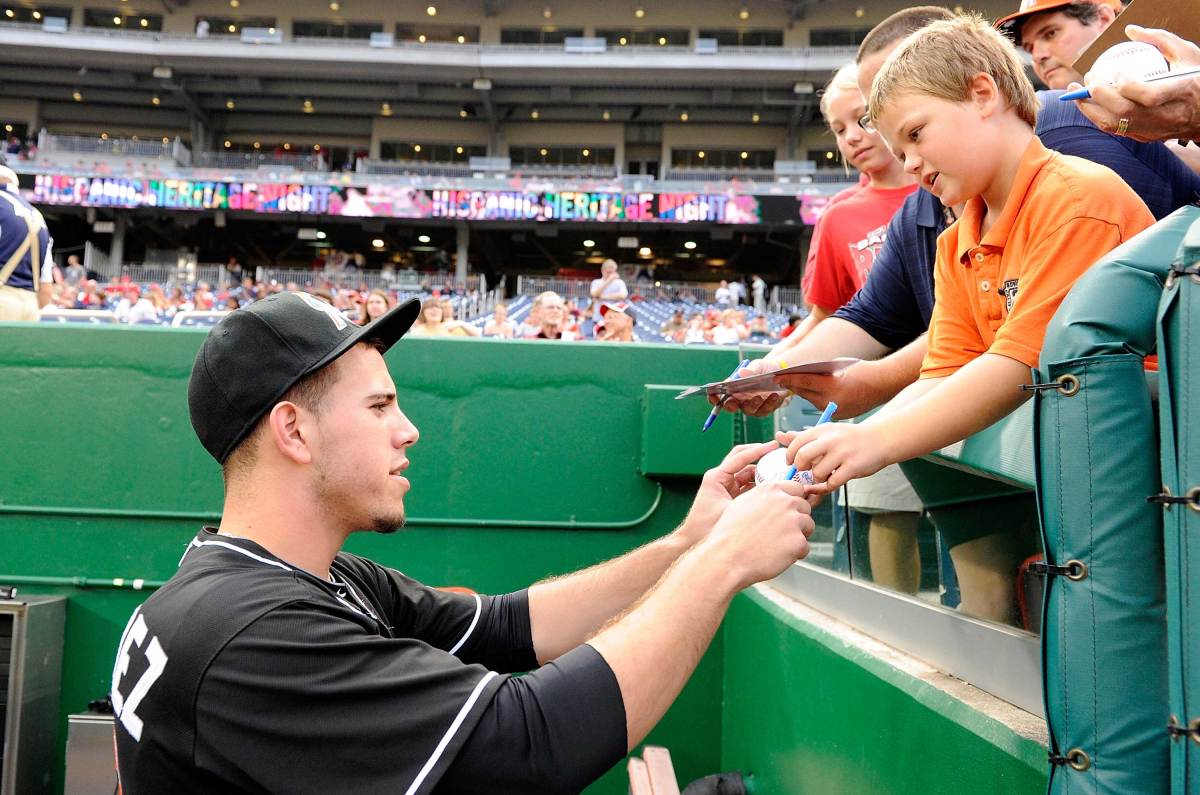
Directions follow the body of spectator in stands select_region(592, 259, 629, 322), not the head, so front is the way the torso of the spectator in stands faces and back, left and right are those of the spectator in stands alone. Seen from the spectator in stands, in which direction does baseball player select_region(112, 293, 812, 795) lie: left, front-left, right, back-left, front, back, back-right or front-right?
front

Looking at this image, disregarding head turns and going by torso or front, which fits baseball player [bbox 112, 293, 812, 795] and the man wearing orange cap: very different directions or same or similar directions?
very different directions

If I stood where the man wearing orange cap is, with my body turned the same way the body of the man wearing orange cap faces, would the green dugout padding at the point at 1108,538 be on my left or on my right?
on my left

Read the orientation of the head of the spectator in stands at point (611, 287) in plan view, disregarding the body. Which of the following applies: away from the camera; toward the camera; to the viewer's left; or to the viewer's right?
toward the camera

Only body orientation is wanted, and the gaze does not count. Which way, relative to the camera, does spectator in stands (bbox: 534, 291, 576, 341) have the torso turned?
toward the camera

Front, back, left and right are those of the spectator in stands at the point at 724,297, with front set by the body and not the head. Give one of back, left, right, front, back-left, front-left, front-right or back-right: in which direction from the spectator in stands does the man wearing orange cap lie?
front

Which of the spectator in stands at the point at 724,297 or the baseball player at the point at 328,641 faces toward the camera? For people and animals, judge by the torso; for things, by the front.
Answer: the spectator in stands

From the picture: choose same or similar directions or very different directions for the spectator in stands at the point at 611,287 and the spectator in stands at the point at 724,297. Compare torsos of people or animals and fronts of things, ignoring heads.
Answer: same or similar directions

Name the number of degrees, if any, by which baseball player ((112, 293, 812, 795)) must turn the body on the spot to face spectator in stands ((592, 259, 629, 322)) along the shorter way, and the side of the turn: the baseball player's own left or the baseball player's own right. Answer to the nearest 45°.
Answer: approximately 90° to the baseball player's own left

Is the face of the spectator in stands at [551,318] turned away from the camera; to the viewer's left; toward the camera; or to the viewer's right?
toward the camera

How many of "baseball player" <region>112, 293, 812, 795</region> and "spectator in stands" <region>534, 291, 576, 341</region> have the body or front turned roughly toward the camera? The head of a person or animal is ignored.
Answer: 1

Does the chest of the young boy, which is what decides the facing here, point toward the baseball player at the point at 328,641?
yes

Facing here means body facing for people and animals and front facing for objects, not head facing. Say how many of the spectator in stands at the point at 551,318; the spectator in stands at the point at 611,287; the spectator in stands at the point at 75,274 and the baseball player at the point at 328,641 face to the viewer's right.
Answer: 1

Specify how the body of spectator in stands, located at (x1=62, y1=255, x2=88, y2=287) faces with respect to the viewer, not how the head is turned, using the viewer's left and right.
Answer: facing the viewer

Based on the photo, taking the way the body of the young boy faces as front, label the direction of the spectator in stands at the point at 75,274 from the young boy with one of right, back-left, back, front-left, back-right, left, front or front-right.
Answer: right

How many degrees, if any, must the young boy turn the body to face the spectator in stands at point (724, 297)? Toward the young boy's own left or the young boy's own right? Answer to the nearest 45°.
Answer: approximately 135° to the young boy's own right

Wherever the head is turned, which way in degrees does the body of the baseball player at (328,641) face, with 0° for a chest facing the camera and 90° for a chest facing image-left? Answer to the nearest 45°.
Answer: approximately 270°
